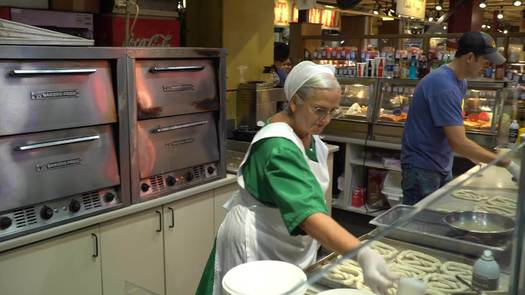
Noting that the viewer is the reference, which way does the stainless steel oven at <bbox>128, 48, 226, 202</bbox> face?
facing the viewer and to the right of the viewer

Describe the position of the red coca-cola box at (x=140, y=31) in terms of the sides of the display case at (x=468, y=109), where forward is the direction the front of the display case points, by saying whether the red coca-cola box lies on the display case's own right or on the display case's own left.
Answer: on the display case's own right

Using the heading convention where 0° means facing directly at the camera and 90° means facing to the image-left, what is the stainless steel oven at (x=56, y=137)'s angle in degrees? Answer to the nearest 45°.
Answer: approximately 315°

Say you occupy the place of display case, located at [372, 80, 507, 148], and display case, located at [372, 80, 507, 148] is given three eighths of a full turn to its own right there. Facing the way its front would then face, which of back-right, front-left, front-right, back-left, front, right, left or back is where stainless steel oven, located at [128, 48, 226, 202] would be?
left

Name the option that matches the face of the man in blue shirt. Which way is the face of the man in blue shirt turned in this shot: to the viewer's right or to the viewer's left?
to the viewer's right

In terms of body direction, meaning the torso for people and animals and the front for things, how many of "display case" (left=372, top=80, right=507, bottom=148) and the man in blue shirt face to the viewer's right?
1

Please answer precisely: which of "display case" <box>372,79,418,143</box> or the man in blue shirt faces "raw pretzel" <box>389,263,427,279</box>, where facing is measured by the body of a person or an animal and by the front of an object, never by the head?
the display case

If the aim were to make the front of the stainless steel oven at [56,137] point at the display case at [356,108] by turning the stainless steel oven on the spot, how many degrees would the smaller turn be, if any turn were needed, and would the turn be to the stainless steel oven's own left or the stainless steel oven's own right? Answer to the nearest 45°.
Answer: approximately 90° to the stainless steel oven's own left

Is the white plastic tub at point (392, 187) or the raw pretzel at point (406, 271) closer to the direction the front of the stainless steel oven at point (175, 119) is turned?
the raw pretzel

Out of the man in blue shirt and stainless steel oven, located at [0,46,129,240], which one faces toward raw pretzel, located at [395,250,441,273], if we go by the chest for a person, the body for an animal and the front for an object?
the stainless steel oven

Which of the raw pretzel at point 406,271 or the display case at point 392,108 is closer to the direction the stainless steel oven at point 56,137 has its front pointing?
the raw pretzel

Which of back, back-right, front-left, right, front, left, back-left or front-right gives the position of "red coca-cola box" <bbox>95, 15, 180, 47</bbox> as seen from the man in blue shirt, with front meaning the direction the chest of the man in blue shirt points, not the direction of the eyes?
back

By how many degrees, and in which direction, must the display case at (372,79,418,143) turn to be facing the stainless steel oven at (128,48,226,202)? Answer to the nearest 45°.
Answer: approximately 45° to its right

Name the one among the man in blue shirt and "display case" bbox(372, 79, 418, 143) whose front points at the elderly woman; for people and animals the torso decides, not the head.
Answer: the display case

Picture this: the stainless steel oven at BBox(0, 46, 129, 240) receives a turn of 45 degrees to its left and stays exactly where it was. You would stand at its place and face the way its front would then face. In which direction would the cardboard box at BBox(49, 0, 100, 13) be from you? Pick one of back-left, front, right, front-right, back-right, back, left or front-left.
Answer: left
